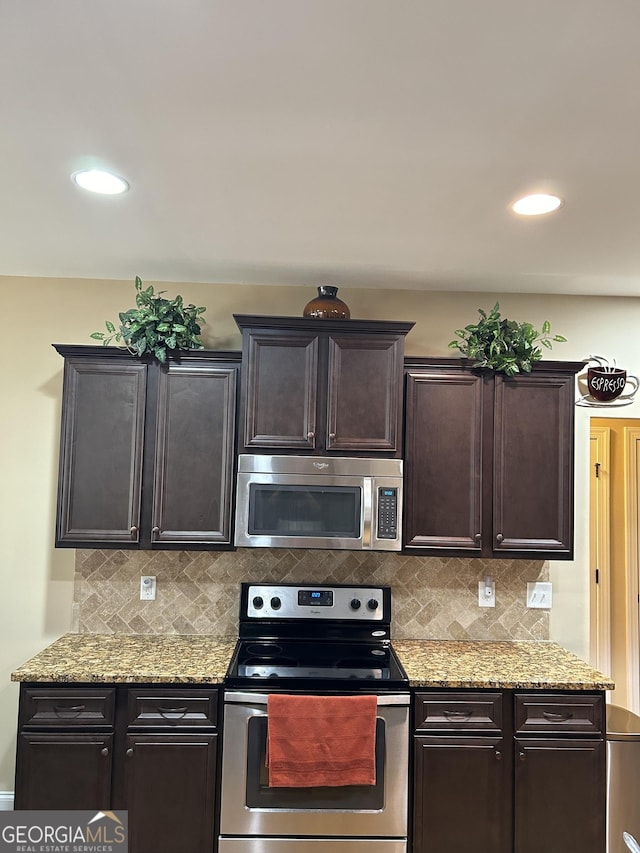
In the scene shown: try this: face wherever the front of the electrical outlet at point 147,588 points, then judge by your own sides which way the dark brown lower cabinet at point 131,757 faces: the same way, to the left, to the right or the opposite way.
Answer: the same way

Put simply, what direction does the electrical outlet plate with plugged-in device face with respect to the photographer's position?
facing the viewer

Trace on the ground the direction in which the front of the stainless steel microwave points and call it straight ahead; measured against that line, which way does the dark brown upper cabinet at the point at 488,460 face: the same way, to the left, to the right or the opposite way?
the same way

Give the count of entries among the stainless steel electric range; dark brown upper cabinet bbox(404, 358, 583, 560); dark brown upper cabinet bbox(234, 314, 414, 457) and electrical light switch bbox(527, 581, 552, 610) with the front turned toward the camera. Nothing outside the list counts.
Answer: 4

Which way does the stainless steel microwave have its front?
toward the camera

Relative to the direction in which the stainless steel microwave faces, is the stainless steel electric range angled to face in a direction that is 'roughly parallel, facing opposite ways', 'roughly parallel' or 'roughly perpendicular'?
roughly parallel
